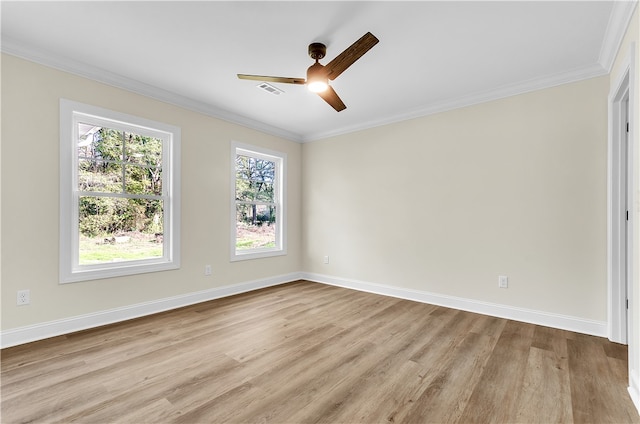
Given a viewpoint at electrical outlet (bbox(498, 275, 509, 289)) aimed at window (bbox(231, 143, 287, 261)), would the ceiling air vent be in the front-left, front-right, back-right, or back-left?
front-left

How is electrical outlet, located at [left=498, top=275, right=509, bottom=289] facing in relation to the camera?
toward the camera

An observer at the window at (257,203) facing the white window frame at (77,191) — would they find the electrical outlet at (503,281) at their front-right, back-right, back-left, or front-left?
back-left

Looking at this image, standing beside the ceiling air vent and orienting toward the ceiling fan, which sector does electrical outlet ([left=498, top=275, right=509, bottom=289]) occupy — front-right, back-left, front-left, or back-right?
front-left

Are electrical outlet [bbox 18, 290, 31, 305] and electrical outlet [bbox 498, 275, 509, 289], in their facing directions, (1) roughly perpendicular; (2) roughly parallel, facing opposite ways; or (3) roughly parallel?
roughly perpendicular

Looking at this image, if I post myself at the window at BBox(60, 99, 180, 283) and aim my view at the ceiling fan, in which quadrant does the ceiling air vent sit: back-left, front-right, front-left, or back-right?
front-left

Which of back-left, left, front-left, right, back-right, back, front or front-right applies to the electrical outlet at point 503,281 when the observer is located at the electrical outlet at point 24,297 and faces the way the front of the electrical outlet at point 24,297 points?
front-left

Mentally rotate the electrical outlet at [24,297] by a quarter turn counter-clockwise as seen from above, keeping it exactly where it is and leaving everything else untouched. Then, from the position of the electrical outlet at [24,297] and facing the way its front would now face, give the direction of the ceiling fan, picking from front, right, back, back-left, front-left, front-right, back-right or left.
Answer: front-right

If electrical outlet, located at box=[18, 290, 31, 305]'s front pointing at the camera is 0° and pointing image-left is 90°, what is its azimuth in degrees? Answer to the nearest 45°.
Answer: approximately 0°

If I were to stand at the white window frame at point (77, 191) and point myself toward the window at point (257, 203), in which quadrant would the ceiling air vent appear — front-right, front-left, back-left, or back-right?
front-right

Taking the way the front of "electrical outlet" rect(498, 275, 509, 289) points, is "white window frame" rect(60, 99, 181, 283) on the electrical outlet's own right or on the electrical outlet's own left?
on the electrical outlet's own right

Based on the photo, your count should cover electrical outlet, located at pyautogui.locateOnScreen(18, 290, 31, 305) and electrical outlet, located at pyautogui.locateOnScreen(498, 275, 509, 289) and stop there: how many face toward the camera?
2

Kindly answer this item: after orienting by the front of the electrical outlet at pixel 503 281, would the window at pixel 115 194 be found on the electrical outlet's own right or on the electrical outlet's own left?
on the electrical outlet's own right

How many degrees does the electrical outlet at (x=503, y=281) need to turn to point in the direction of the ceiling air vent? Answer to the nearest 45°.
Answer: approximately 45° to its right

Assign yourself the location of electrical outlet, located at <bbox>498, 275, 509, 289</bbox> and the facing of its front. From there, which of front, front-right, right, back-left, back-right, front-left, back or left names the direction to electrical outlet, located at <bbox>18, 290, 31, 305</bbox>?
front-right

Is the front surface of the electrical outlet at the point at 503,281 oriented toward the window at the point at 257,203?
no
